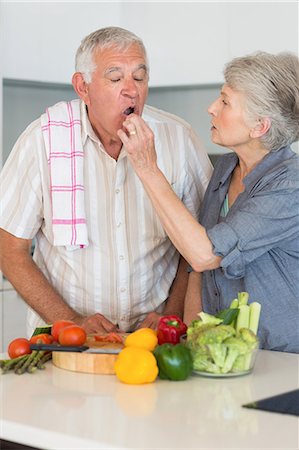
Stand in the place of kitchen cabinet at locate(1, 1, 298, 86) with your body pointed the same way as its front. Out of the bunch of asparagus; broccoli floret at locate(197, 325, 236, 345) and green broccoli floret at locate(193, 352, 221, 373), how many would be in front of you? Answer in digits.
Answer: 3

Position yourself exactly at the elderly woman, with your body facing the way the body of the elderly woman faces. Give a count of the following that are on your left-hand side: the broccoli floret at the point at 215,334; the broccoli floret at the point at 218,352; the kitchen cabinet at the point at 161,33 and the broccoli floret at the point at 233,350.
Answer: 3

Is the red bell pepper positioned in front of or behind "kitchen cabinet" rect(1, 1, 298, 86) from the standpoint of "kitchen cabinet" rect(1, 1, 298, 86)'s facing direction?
in front

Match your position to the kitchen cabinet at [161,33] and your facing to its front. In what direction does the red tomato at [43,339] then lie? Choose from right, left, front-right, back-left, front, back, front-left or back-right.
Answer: front

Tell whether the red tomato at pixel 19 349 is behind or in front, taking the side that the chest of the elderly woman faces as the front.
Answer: in front

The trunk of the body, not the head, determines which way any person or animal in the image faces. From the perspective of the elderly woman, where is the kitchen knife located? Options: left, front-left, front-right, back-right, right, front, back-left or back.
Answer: front-left

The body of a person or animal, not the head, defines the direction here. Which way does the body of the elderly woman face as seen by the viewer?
to the viewer's left

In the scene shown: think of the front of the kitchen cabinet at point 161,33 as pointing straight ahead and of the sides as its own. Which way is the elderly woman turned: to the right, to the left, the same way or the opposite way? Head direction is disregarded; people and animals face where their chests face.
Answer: to the right

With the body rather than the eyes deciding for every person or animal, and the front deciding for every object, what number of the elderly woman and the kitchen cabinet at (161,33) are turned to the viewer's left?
1

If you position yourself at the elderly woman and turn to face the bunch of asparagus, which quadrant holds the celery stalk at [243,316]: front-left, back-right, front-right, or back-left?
front-left

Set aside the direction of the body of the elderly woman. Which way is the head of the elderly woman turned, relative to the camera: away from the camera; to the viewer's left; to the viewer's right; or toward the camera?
to the viewer's left

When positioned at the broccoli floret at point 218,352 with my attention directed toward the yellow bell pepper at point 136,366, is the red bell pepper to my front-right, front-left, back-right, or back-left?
front-right

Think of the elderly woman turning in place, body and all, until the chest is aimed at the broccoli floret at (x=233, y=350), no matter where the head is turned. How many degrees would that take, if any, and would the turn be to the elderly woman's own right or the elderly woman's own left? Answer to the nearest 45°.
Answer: approximately 90° to the elderly woman's own left

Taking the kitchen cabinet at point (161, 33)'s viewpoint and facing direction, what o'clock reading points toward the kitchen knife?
The kitchen knife is roughly at 12 o'clock from the kitchen cabinet.

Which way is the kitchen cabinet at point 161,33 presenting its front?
toward the camera

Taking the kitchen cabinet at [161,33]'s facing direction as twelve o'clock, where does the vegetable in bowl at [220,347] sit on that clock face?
The vegetable in bowl is roughly at 12 o'clock from the kitchen cabinet.

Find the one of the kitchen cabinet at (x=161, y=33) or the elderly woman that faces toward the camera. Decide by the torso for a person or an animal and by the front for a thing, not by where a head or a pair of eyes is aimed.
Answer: the kitchen cabinet
